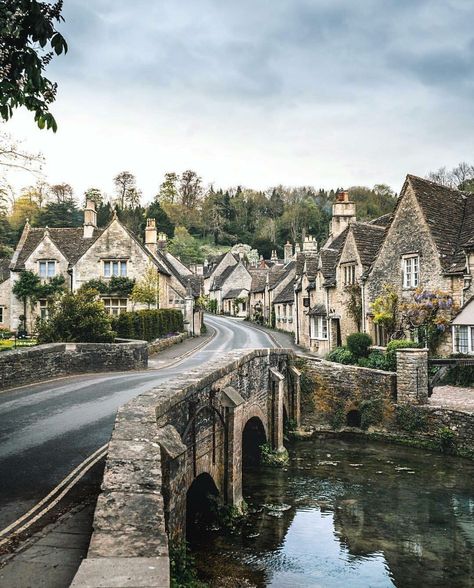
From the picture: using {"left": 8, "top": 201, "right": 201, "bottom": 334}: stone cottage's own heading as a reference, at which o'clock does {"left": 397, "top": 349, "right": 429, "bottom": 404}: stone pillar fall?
The stone pillar is roughly at 11 o'clock from the stone cottage.

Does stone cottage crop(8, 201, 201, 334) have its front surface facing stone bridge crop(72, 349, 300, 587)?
yes

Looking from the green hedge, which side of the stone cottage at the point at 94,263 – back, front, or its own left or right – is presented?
front

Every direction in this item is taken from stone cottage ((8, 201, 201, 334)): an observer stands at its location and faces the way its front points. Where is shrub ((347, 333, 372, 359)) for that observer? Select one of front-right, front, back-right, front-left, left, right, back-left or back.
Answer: front-left

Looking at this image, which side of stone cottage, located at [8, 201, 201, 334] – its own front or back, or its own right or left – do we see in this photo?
front

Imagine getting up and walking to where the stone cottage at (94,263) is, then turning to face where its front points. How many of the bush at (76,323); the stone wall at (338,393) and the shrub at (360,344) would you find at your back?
0

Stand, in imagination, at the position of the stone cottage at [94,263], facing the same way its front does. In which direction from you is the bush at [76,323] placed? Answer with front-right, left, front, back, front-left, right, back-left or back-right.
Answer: front

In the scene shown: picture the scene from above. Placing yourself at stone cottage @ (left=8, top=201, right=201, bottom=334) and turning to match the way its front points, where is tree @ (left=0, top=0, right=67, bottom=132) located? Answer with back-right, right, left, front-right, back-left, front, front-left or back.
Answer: front

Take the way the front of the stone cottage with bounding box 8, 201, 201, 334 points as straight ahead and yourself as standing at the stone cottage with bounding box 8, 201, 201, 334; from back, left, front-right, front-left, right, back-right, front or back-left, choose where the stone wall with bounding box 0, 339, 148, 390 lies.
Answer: front

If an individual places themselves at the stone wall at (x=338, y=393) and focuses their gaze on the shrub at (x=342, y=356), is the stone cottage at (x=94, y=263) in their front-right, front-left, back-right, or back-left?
front-left

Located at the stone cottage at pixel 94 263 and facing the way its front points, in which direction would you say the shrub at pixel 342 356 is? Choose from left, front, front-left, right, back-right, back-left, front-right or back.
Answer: front-left

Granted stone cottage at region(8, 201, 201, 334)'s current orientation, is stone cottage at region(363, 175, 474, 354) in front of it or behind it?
in front
